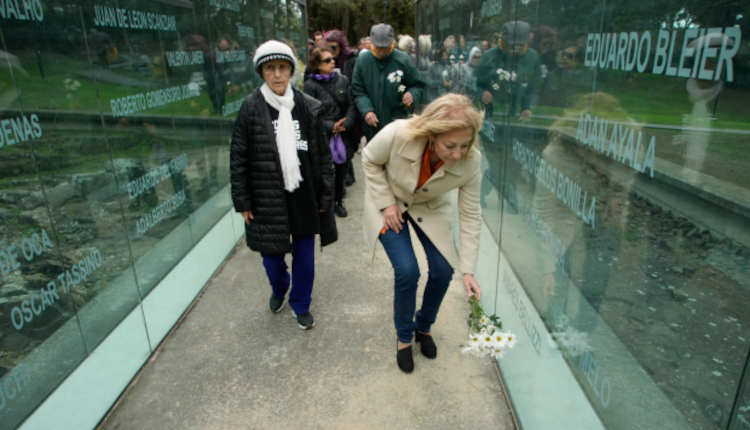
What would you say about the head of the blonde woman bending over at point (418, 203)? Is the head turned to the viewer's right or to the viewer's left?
to the viewer's right

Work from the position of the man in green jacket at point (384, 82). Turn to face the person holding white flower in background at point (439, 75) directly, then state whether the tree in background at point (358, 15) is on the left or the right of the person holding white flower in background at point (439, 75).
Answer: left

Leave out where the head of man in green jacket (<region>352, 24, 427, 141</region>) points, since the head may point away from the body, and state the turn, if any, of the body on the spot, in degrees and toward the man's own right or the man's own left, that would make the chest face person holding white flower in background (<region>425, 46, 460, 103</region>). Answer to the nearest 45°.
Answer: approximately 135° to the man's own left

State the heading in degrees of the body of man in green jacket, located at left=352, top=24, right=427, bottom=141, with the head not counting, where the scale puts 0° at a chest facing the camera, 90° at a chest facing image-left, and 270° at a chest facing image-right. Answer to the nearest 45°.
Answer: approximately 0°
